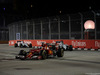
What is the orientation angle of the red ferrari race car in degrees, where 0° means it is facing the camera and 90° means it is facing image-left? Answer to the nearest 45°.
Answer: approximately 45°
